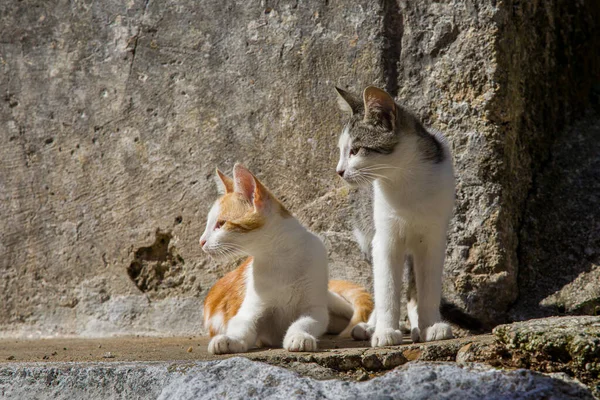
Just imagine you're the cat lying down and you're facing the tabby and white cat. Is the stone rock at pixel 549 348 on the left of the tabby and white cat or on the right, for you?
right

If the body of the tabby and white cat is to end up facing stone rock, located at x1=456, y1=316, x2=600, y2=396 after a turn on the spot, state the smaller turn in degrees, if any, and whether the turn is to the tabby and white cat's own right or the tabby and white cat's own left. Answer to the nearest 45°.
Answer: approximately 45° to the tabby and white cat's own left

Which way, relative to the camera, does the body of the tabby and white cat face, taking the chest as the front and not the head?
toward the camera

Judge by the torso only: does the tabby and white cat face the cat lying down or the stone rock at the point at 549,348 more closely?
the stone rock

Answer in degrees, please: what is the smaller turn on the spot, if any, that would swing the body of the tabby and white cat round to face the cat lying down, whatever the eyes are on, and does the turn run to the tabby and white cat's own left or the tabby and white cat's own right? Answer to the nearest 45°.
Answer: approximately 90° to the tabby and white cat's own right
